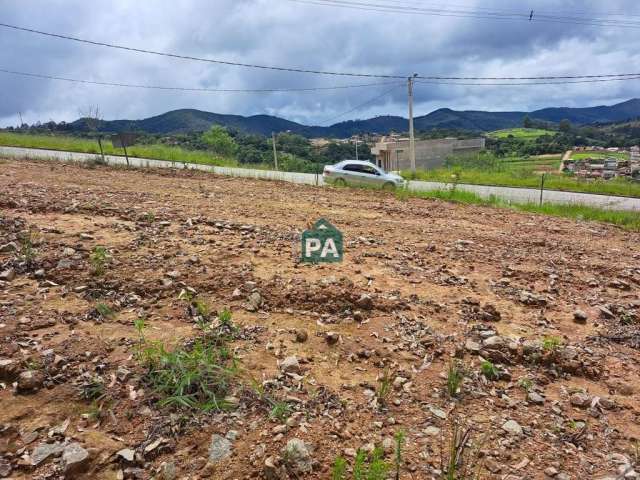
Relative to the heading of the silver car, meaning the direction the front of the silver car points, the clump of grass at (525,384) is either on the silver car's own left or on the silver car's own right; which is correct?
on the silver car's own right

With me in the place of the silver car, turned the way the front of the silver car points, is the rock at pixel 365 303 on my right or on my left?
on my right

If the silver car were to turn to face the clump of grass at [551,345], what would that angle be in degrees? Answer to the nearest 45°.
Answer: approximately 90° to its right

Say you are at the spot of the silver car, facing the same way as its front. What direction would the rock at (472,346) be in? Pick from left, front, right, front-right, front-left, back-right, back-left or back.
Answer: right

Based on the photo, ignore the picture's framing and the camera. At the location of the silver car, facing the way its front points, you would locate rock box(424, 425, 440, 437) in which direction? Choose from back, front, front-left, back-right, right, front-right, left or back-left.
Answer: right

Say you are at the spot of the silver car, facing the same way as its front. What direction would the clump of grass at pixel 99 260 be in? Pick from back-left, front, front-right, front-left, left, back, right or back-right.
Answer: right

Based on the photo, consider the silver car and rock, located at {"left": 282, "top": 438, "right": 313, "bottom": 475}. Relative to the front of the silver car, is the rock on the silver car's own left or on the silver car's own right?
on the silver car's own right

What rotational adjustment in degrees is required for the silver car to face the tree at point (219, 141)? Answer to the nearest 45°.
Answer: approximately 135° to its left

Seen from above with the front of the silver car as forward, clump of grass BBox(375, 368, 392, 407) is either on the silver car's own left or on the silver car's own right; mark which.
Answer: on the silver car's own right

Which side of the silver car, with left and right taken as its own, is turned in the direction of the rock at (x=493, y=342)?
right

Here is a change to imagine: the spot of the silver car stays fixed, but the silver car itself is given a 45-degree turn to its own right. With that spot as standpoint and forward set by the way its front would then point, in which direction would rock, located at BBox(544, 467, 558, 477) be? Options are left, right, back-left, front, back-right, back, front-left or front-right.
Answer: front-right

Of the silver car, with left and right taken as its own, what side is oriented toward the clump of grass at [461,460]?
right

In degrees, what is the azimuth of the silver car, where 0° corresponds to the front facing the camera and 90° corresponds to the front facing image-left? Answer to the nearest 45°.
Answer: approximately 270°

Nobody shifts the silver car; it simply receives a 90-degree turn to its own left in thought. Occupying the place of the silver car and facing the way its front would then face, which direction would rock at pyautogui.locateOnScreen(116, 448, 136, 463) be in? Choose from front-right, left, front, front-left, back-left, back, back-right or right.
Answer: back

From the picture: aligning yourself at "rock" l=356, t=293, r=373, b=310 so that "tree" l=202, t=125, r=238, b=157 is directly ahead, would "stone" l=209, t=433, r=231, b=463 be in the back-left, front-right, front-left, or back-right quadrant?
back-left
